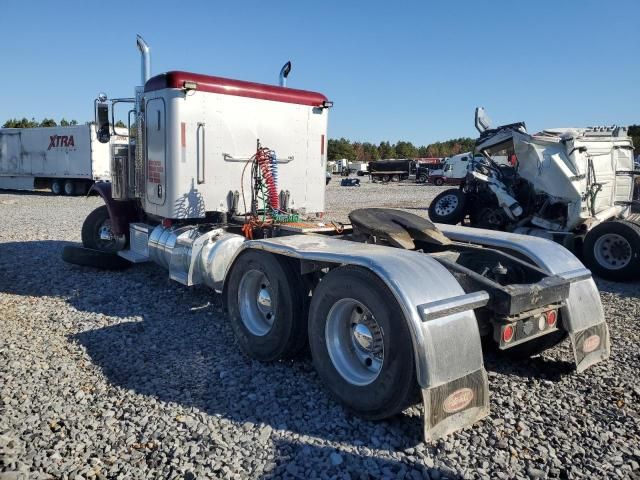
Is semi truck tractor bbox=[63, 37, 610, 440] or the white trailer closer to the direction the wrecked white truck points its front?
the white trailer

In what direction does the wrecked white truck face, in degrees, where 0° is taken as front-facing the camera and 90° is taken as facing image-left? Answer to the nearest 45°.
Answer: approximately 135°

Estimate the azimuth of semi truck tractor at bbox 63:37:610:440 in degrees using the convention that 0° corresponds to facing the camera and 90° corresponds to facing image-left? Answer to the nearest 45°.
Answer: approximately 135°

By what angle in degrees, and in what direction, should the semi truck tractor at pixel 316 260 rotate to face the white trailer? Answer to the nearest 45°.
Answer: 0° — it already faces it
